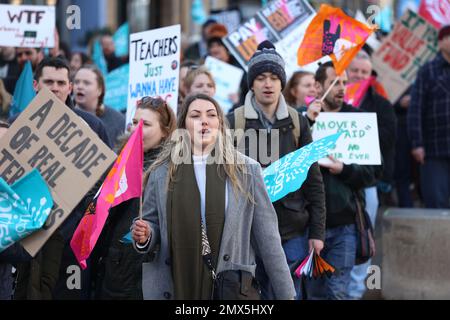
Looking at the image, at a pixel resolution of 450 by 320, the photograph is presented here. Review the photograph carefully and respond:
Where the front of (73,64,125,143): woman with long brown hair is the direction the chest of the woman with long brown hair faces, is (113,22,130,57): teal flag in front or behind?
behind

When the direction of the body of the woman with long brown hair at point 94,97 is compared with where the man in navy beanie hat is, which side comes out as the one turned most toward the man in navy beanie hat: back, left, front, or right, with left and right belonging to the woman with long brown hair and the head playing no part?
left

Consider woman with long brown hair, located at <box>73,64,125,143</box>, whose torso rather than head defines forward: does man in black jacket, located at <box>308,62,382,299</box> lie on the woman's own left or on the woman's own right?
on the woman's own left

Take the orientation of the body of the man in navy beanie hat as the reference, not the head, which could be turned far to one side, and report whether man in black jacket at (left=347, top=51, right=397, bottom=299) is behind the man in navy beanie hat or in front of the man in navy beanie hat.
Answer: behind

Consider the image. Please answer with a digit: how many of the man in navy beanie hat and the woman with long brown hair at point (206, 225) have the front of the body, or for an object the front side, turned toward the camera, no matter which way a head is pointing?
2

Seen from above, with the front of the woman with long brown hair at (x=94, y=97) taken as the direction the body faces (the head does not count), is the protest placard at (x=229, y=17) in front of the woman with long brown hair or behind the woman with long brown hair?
behind

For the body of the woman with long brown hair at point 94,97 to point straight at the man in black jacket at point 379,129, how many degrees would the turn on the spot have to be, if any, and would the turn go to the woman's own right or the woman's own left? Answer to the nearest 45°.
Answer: approximately 135° to the woman's own left

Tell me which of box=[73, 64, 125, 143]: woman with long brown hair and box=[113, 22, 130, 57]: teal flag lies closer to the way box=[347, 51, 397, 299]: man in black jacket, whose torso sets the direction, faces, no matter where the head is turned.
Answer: the woman with long brown hair

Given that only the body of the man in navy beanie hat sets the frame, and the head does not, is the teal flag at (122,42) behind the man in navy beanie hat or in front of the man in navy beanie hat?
behind
